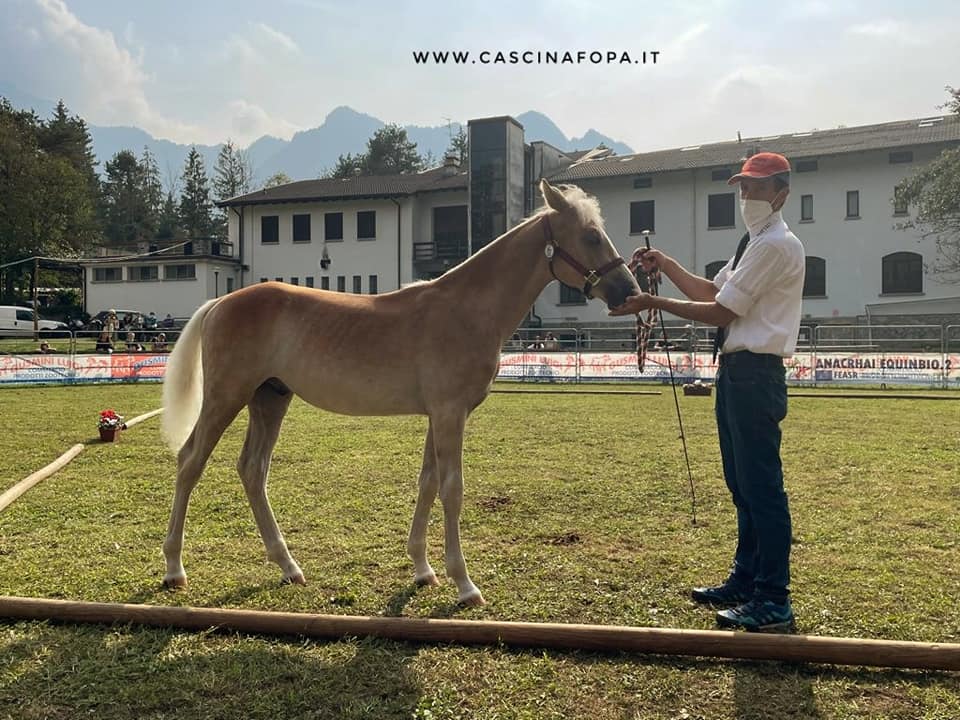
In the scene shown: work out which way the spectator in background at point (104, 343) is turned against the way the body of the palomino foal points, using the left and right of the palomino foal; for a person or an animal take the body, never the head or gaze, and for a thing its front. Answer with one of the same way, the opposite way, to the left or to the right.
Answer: to the right

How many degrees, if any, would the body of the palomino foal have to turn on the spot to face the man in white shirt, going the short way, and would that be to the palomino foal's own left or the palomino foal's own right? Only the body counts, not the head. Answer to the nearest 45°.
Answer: approximately 45° to the palomino foal's own right

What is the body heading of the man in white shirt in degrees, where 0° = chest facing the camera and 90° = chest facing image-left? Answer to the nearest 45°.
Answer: approximately 90°

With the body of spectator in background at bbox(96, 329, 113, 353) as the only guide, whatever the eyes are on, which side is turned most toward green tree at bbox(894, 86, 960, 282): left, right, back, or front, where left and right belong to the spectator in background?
left

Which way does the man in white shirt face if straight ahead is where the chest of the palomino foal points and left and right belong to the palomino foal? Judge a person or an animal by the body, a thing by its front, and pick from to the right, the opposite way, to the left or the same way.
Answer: the opposite way

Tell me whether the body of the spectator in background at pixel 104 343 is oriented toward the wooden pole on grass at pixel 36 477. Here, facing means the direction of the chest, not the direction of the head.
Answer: yes

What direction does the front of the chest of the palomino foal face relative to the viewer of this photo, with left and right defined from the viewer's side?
facing to the right of the viewer

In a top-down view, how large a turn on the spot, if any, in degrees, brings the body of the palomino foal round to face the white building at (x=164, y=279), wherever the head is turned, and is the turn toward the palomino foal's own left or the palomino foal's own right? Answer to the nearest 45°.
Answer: approximately 90° to the palomino foal's own left

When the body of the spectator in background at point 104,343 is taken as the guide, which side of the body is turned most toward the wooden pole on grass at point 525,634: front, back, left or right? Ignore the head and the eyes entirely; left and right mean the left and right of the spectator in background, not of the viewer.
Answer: front
